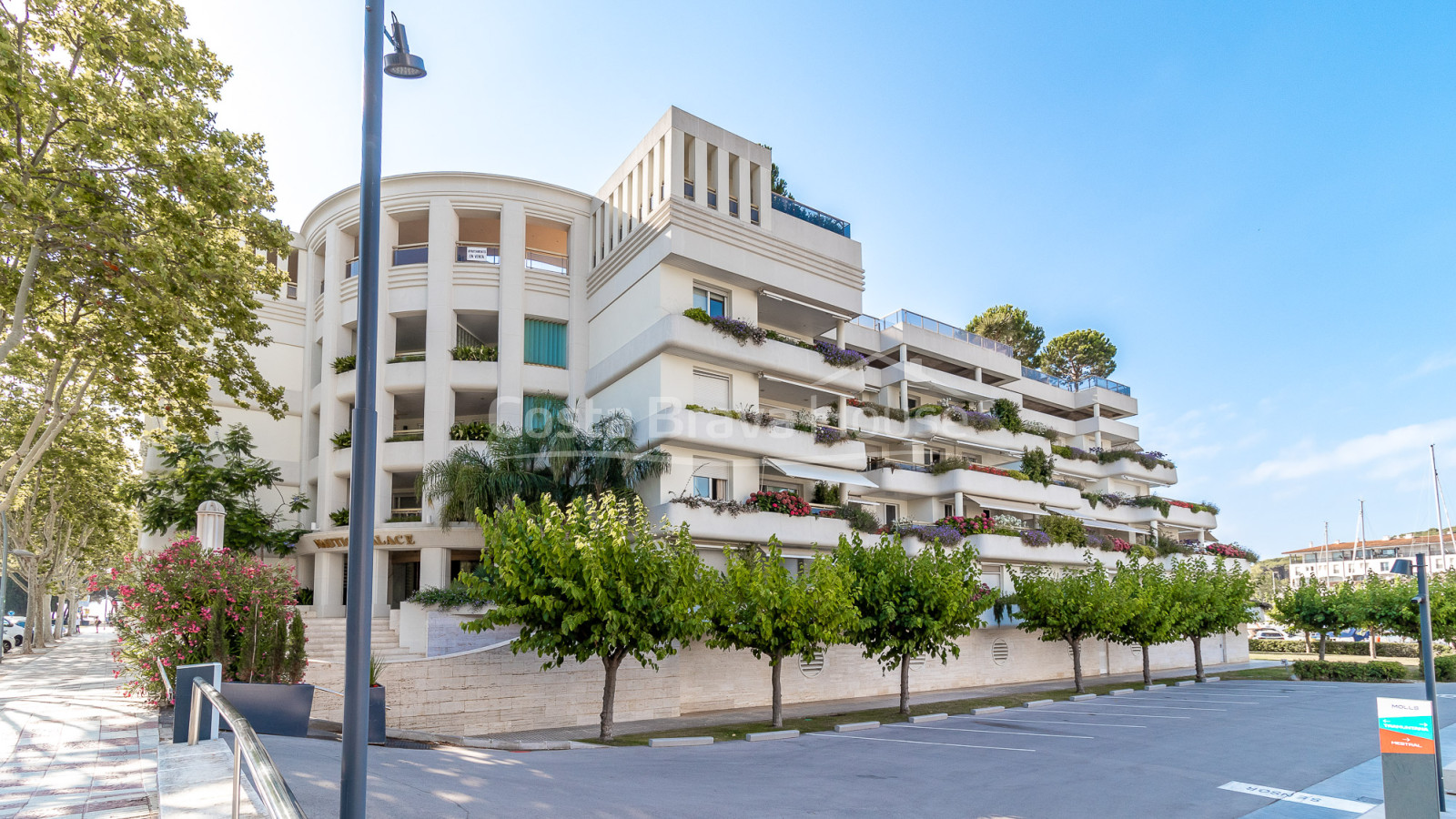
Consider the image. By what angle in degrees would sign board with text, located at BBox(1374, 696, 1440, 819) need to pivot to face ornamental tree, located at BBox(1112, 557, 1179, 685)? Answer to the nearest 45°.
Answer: approximately 180°

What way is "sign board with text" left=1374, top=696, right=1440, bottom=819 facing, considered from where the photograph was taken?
facing the viewer

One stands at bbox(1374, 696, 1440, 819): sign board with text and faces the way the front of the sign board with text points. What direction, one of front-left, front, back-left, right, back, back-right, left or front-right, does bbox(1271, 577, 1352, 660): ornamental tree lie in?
back

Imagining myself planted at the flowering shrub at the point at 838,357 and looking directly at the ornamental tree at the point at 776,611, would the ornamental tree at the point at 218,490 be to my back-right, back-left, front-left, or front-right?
front-right

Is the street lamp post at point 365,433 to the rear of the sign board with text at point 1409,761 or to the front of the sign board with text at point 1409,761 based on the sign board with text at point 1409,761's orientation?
to the front

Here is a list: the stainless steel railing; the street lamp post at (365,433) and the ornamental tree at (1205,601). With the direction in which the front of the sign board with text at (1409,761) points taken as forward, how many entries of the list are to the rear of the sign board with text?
1

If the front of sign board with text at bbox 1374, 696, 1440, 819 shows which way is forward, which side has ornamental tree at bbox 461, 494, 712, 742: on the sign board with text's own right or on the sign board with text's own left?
on the sign board with text's own right

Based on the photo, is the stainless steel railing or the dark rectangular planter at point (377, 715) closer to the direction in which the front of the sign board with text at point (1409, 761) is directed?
the stainless steel railing

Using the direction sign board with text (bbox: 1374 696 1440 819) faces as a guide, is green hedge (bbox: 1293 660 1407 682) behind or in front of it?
behind
